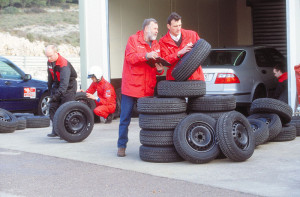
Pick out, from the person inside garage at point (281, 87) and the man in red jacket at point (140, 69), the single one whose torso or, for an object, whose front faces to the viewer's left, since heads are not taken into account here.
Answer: the person inside garage

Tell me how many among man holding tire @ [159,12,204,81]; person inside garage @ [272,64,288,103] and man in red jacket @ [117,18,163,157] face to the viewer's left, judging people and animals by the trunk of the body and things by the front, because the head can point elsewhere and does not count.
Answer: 1

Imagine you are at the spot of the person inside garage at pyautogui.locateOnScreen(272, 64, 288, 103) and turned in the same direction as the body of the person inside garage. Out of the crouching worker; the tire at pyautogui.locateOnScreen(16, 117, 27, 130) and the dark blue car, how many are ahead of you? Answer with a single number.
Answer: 3

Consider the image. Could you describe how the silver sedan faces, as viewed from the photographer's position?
facing away from the viewer and to the right of the viewer

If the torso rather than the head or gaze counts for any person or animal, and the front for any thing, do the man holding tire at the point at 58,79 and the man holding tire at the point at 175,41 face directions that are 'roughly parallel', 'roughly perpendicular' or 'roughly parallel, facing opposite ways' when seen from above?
roughly perpendicular

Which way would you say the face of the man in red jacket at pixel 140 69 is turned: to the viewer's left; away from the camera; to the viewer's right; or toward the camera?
to the viewer's right

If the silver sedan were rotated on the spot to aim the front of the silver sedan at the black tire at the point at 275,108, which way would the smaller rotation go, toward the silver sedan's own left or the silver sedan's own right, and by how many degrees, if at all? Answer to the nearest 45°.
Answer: approximately 135° to the silver sedan's own right

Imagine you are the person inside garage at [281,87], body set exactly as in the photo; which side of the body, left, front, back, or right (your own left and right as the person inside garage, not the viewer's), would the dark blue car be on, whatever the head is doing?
front

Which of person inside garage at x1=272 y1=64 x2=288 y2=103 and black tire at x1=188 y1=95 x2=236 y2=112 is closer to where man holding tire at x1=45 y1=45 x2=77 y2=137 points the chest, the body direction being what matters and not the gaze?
the black tire

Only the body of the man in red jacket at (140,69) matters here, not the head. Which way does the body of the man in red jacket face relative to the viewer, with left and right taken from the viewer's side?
facing the viewer and to the right of the viewer

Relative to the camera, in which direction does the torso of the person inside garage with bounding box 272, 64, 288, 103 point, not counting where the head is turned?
to the viewer's left
